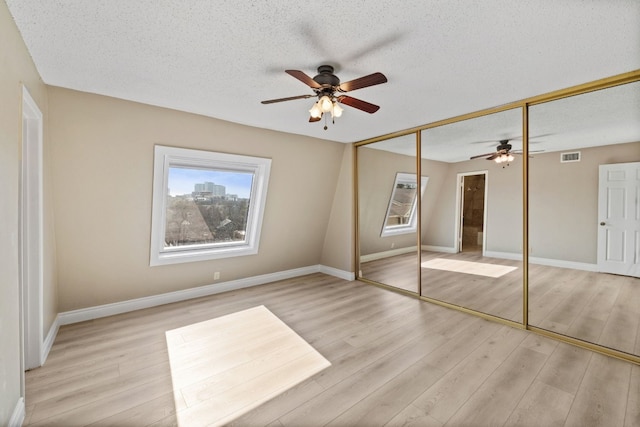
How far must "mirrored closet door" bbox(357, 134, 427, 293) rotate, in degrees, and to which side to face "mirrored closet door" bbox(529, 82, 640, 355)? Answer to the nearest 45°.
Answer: approximately 90° to its left

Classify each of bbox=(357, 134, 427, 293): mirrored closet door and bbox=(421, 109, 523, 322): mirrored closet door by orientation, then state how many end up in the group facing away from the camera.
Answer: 0

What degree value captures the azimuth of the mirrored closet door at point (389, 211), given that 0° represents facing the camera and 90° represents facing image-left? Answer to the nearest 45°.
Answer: approximately 45°

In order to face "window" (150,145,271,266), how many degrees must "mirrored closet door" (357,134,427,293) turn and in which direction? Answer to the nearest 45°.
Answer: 0° — it already faces it

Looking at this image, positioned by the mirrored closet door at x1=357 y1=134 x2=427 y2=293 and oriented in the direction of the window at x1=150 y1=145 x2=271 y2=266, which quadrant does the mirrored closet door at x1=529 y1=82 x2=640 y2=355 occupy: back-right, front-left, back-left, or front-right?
back-left

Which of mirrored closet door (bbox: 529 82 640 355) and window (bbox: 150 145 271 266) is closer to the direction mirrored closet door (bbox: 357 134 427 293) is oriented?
the window

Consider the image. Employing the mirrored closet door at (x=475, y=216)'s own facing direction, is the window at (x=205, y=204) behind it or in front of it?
in front

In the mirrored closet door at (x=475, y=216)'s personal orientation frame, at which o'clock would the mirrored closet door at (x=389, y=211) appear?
the mirrored closet door at (x=389, y=211) is roughly at 2 o'clock from the mirrored closet door at (x=475, y=216).

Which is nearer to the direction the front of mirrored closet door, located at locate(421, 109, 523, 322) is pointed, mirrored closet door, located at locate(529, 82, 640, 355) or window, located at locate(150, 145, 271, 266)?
the window

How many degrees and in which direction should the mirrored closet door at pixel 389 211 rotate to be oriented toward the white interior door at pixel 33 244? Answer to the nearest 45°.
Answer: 0° — it already faces it

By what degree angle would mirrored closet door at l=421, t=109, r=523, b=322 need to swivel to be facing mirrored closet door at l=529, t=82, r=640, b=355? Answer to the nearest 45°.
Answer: approximately 135° to its left

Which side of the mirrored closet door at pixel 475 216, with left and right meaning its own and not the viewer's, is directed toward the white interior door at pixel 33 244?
front
